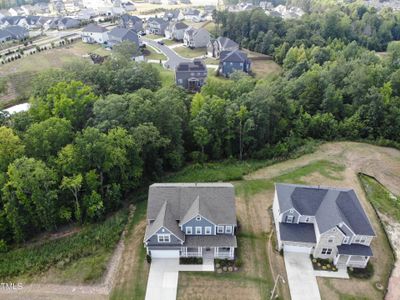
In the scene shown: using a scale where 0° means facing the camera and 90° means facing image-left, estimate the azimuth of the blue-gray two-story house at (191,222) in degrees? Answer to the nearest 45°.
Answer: approximately 0°

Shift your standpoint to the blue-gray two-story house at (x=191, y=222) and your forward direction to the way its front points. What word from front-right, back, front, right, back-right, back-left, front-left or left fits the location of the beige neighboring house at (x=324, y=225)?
left

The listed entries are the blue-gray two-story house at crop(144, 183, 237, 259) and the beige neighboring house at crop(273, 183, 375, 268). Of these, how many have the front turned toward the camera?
2

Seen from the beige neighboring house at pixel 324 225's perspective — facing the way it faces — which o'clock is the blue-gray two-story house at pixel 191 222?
The blue-gray two-story house is roughly at 2 o'clock from the beige neighboring house.

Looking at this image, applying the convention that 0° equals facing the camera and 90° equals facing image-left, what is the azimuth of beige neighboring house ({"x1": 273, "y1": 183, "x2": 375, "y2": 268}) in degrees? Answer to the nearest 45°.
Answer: approximately 0°

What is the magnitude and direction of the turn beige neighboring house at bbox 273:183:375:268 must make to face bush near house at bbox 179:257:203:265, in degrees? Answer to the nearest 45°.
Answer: approximately 45° to its right
